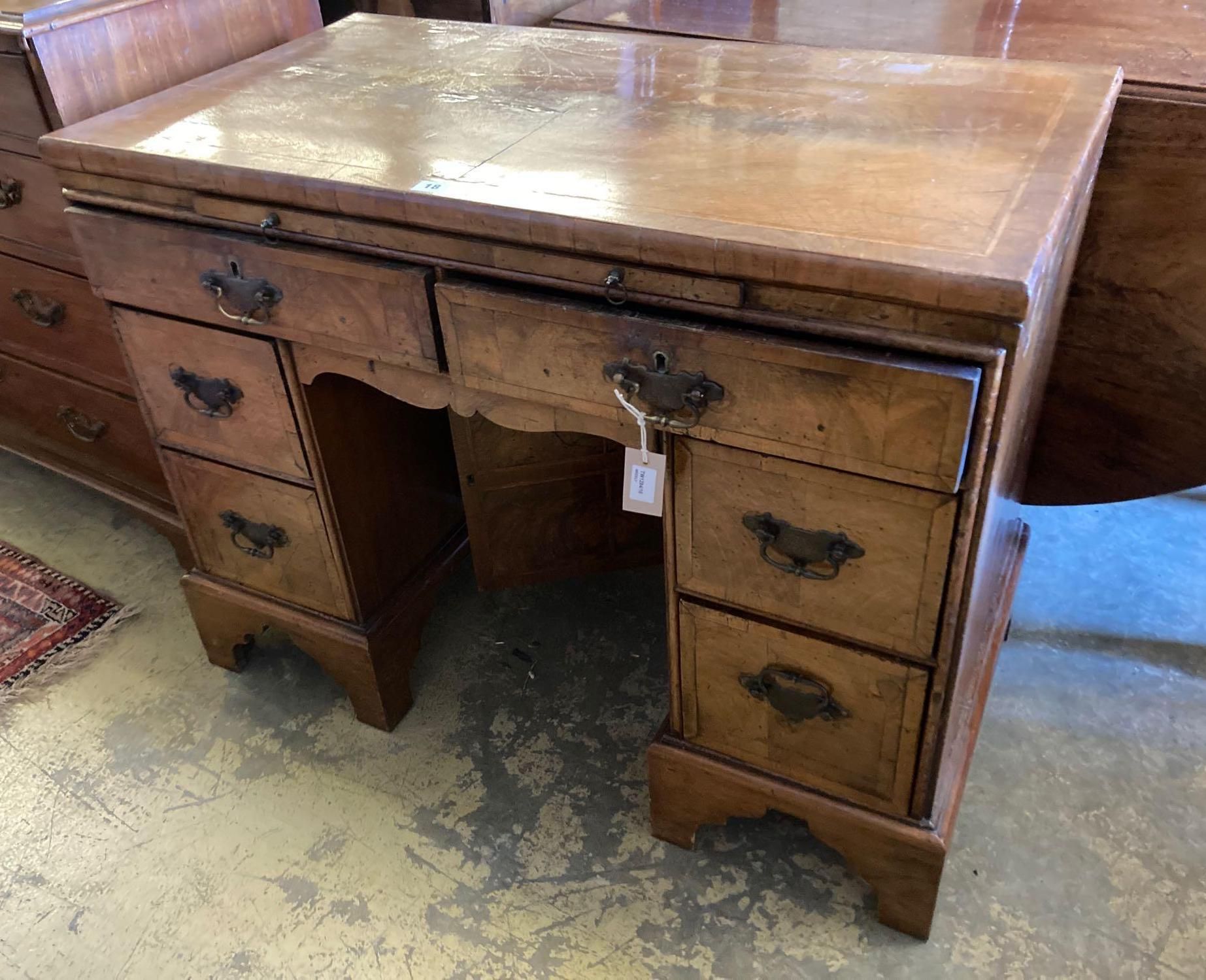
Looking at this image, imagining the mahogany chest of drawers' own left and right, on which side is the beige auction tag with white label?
on its left

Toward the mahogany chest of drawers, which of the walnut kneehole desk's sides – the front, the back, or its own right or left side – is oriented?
right

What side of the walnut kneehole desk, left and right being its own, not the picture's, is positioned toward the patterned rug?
right

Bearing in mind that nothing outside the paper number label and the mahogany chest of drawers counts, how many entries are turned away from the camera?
0

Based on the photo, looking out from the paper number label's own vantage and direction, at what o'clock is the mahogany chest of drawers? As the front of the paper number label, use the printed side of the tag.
The mahogany chest of drawers is roughly at 4 o'clock from the paper number label.

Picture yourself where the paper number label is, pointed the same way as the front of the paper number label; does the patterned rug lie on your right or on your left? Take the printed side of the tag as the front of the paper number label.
on your right

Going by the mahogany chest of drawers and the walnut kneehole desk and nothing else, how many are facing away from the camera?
0

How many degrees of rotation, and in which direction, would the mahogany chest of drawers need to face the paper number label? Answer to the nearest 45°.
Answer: approximately 90° to its left
